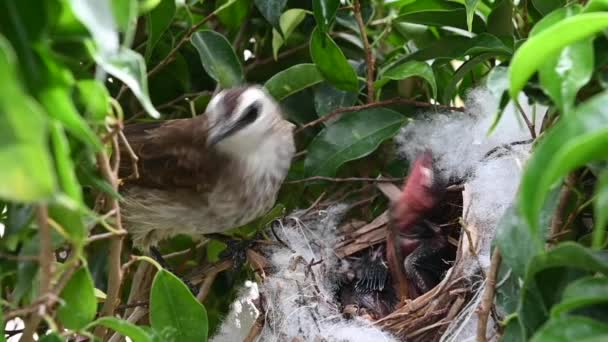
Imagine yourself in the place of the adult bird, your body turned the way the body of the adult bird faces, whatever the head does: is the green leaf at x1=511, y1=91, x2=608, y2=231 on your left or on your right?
on your right

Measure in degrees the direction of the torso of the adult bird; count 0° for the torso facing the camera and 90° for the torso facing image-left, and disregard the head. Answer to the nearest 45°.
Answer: approximately 270°

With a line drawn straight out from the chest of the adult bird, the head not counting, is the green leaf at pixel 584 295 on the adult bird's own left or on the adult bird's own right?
on the adult bird's own right

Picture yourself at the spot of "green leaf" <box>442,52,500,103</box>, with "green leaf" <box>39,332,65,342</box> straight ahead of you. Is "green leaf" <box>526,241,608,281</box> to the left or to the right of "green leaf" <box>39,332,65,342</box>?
left

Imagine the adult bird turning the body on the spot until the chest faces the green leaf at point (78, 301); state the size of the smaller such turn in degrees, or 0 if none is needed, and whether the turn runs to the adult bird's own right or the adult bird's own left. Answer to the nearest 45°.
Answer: approximately 90° to the adult bird's own right

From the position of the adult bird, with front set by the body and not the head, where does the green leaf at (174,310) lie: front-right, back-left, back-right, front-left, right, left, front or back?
right
